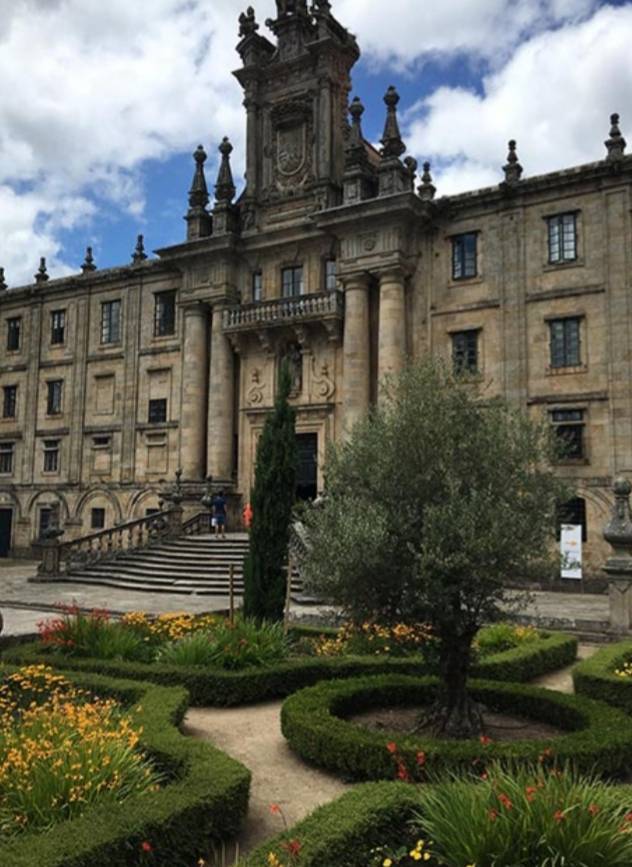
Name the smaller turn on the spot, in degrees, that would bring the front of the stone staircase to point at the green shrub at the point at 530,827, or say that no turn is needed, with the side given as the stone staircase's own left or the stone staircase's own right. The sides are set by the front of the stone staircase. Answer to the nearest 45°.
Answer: approximately 45° to the stone staircase's own left

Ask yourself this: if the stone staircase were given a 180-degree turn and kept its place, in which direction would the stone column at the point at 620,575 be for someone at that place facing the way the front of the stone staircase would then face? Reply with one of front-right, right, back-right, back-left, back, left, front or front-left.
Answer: right

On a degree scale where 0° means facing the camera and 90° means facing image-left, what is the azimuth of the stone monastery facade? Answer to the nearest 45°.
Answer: approximately 45°

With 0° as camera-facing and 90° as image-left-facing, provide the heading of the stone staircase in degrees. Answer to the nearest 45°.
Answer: approximately 45°

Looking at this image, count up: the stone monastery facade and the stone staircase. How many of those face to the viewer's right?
0

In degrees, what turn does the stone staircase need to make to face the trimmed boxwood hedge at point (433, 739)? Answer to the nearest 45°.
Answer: approximately 45° to its left

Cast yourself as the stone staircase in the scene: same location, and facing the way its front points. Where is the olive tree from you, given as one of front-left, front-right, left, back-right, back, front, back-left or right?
front-left

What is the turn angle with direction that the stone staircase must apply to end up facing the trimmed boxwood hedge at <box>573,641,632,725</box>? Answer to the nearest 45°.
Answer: approximately 45° to its left
